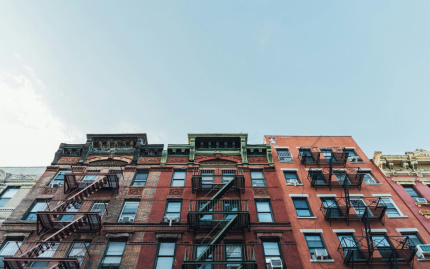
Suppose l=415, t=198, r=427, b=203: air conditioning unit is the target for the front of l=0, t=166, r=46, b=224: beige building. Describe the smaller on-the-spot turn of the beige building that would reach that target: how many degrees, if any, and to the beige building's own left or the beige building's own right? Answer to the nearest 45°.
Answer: approximately 45° to the beige building's own left

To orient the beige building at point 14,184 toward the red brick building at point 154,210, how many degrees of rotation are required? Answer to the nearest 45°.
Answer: approximately 45° to its left

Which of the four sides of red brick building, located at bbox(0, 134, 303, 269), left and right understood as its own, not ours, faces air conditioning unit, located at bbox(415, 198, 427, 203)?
left

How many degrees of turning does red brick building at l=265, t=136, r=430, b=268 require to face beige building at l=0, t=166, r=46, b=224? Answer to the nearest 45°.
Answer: approximately 45° to its right

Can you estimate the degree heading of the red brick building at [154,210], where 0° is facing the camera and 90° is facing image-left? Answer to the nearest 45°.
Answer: approximately 0°

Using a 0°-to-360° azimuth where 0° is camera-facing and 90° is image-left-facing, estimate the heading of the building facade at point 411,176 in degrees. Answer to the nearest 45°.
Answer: approximately 0°
